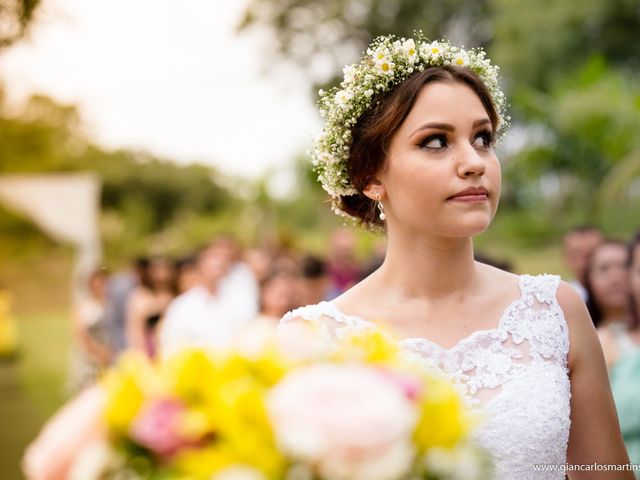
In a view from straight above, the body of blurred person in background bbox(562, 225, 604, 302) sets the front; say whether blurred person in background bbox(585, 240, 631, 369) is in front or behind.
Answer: in front

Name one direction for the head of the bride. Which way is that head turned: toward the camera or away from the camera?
toward the camera

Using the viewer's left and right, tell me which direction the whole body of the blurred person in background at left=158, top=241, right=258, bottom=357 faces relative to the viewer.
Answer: facing the viewer

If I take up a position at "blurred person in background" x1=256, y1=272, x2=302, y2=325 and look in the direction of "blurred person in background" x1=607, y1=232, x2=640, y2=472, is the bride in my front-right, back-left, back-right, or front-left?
front-right

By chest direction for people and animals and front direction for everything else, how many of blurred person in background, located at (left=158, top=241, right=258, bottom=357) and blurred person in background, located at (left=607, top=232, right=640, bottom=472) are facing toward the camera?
2

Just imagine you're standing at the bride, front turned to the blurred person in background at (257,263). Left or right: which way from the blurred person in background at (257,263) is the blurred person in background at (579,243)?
right

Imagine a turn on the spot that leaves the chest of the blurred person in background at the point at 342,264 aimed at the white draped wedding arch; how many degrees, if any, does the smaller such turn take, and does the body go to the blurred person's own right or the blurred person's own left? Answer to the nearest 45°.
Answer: approximately 135° to the blurred person's own right

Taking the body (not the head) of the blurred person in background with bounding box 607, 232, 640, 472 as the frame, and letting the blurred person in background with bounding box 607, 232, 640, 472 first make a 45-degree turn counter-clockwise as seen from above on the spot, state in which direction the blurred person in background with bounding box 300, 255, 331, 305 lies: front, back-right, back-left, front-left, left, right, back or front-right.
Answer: back

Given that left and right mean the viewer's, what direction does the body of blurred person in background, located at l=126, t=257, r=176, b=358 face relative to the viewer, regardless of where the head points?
facing the viewer and to the right of the viewer

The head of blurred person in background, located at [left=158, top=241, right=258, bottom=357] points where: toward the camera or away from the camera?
toward the camera

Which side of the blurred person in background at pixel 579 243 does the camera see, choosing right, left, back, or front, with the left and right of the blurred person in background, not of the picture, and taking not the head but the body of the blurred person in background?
front

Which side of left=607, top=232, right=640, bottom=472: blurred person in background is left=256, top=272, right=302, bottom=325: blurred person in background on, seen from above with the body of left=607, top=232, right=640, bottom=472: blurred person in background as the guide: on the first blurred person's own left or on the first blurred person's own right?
on the first blurred person's own right

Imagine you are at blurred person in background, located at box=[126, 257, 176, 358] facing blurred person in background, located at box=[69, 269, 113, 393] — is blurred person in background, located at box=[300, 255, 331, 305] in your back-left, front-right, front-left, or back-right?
back-right

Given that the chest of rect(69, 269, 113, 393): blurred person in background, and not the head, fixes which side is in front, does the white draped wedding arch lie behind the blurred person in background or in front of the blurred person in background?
behind
